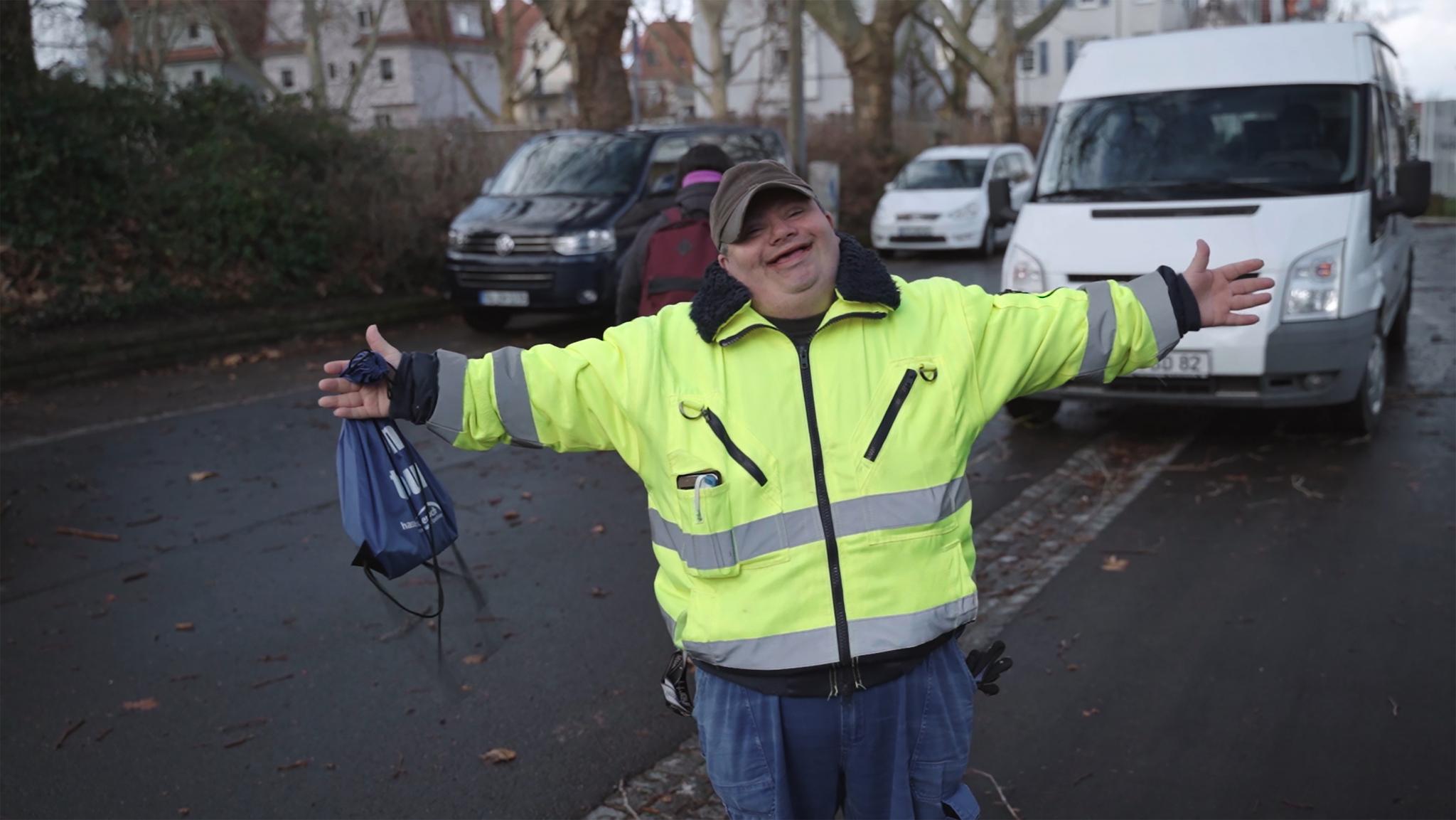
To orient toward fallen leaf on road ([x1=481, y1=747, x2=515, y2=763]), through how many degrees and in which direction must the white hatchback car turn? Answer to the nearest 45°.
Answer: approximately 45° to its left

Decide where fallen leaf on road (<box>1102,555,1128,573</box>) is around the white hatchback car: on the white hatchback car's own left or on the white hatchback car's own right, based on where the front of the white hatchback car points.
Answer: on the white hatchback car's own left

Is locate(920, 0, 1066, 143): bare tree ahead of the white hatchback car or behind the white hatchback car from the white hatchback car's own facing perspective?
behind

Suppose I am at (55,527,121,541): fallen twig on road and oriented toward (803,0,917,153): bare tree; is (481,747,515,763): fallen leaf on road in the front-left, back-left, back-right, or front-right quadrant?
back-right

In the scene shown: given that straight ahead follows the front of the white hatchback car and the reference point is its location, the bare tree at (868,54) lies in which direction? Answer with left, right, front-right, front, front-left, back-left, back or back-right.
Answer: back-right

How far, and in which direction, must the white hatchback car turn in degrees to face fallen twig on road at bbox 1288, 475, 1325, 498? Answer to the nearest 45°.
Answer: approximately 45° to its left

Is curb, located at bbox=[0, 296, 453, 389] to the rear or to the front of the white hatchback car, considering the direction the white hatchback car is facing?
to the front

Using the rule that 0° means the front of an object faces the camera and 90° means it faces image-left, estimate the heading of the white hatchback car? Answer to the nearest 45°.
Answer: approximately 45°

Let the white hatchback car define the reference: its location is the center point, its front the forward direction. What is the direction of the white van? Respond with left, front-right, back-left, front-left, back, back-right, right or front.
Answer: front-left

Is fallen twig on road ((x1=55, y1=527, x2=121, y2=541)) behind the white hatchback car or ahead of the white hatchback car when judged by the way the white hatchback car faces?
ahead
